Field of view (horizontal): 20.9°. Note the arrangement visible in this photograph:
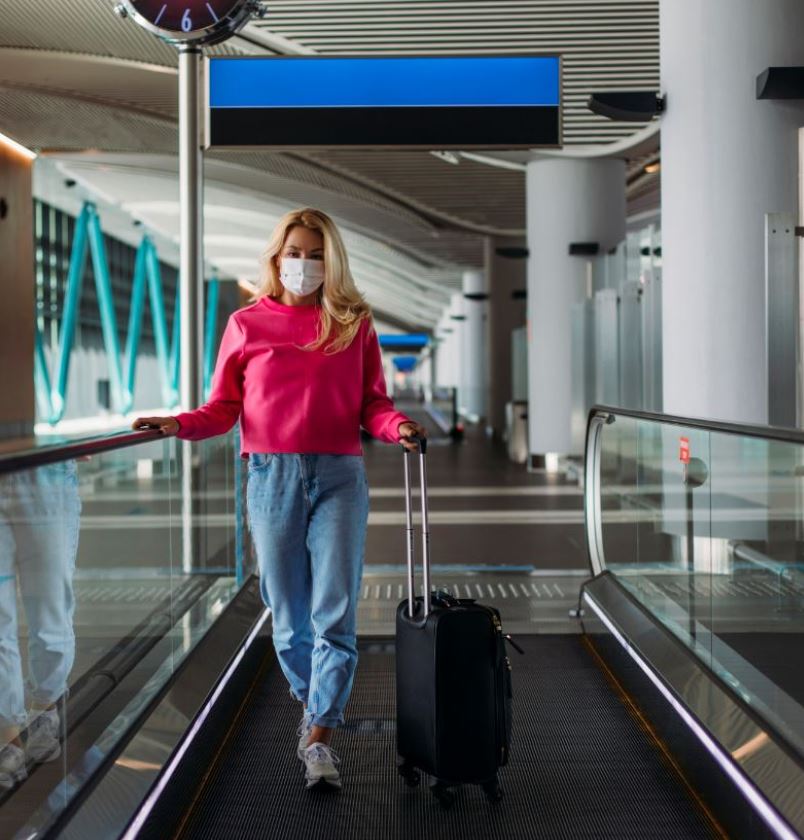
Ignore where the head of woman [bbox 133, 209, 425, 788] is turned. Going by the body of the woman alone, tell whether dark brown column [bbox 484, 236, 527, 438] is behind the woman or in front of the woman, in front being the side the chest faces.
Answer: behind

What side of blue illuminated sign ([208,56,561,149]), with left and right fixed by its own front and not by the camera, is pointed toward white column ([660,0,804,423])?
left

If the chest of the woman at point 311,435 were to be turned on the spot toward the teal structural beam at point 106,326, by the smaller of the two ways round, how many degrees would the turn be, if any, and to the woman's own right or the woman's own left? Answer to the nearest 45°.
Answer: approximately 180°

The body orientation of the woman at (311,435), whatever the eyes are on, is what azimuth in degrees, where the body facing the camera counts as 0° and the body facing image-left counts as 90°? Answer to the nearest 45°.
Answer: approximately 0°

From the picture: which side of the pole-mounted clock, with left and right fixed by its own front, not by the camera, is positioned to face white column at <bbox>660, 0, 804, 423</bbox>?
left

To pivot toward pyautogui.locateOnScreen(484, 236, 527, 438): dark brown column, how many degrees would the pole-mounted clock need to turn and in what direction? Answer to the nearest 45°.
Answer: approximately 180°

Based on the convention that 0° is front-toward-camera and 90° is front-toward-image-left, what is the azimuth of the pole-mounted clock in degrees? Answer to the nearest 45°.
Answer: approximately 0°
